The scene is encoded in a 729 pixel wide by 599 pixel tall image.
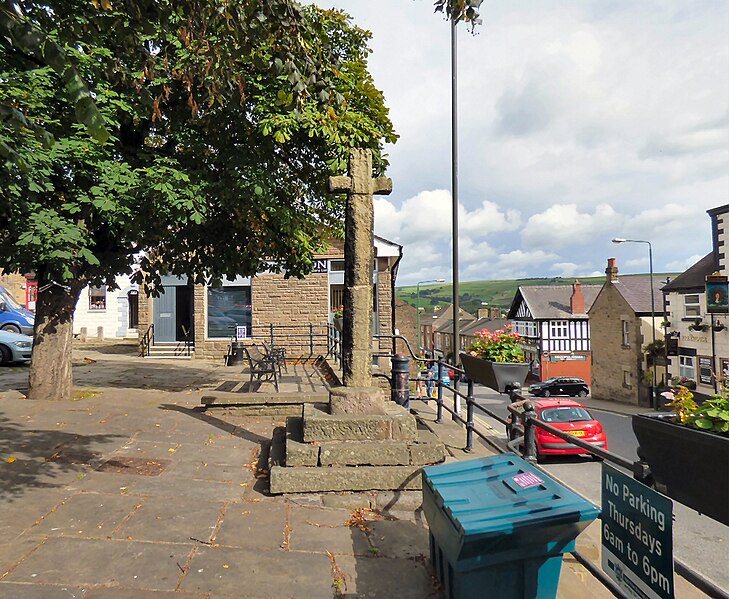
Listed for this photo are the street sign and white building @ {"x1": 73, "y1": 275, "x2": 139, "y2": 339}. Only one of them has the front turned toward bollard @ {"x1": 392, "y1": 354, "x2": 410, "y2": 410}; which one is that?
the white building

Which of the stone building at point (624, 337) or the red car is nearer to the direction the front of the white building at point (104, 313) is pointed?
the red car

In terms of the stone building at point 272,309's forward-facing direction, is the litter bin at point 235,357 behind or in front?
in front

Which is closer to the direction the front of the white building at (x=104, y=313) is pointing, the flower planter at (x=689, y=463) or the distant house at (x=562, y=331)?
the flower planter

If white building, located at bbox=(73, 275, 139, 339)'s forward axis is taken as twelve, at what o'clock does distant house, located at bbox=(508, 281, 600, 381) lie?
The distant house is roughly at 9 o'clock from the white building.

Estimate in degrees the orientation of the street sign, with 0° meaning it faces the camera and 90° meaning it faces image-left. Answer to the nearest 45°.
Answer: approximately 45°

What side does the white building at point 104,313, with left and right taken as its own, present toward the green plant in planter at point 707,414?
front

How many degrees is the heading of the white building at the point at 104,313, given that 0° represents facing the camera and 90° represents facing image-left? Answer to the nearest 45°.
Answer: approximately 0°

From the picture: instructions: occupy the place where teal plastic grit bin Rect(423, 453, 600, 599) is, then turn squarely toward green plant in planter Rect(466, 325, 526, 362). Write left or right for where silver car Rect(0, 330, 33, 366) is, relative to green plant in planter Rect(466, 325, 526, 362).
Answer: left

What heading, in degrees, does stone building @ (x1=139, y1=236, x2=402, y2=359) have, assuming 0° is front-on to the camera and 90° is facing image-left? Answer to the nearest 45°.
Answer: approximately 0°

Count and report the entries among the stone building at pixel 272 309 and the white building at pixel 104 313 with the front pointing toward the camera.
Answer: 2
